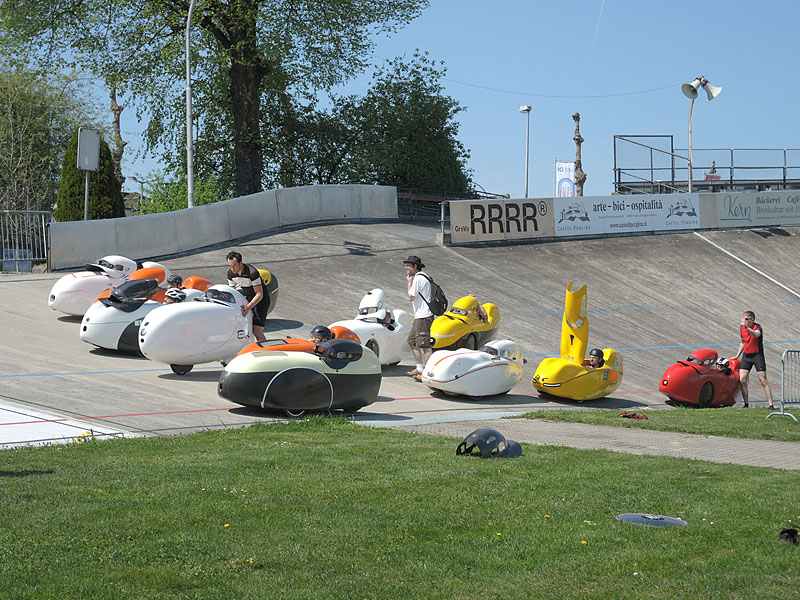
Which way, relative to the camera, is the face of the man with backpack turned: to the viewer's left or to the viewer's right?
to the viewer's left

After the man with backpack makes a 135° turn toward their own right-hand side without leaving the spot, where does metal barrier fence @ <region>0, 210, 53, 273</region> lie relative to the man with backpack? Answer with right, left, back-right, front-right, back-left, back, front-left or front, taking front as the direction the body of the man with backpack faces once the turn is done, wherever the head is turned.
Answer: left

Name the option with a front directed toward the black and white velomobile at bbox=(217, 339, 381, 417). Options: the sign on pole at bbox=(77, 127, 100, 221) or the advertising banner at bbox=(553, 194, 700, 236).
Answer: the advertising banner

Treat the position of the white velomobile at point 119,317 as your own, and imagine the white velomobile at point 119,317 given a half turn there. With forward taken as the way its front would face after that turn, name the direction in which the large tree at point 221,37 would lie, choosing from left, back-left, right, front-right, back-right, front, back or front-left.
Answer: front-left

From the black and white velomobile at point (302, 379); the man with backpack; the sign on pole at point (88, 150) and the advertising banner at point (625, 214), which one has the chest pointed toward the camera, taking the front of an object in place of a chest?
the advertising banner

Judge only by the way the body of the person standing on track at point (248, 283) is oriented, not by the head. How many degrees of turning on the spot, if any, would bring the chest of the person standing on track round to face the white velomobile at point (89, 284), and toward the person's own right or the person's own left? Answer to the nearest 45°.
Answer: approximately 90° to the person's own right

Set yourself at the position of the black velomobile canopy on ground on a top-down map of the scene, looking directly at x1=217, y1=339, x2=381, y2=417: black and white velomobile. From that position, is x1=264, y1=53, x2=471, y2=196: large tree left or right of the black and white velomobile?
right

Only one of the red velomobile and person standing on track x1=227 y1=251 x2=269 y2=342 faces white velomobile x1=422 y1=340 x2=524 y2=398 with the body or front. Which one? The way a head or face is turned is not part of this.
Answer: the red velomobile

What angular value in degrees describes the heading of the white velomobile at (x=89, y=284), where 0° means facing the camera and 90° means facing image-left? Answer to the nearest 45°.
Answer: approximately 45°

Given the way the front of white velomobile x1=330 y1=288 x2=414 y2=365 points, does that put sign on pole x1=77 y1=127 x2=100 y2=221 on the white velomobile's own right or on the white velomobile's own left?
on the white velomobile's own right

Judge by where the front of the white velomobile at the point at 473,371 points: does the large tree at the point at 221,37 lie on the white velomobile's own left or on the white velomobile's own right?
on the white velomobile's own right

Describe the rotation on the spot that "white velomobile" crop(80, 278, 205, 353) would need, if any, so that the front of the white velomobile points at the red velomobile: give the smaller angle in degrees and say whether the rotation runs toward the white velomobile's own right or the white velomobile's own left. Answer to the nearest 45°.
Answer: approximately 135° to the white velomobile's own left

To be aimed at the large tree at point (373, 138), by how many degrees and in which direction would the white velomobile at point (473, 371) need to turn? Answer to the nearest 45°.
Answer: approximately 135° to its right

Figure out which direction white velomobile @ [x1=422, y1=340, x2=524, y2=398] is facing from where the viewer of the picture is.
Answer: facing the viewer and to the left of the viewer

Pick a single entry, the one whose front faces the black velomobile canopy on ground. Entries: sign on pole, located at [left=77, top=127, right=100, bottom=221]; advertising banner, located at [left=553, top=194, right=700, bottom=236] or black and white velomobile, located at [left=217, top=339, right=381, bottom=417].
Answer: the advertising banner

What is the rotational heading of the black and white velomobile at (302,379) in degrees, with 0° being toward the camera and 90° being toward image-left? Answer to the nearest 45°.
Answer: approximately 90°
